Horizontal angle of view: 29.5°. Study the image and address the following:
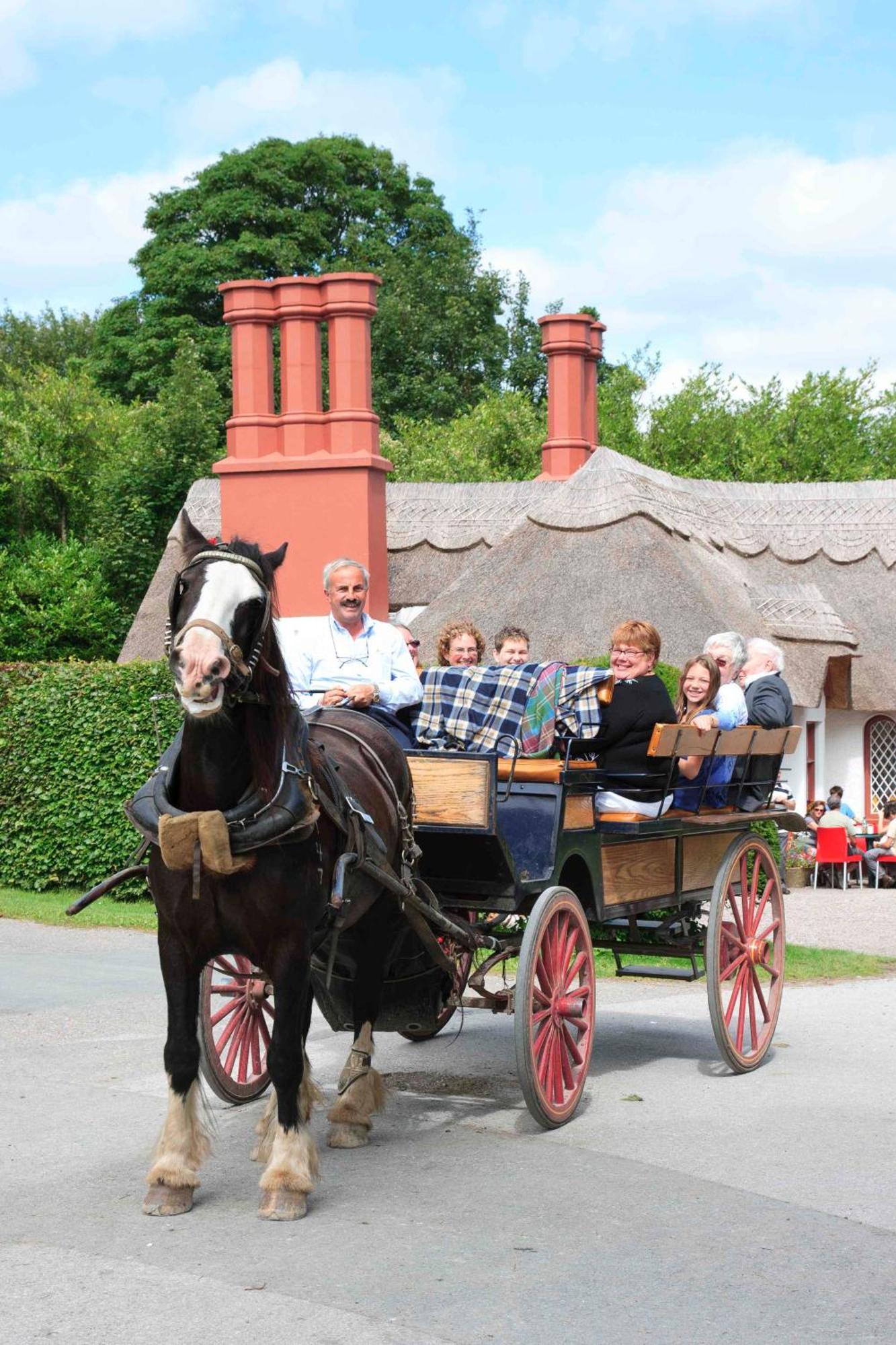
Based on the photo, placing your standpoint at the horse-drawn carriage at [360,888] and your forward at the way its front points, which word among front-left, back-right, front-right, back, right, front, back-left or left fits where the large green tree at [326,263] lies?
back-right

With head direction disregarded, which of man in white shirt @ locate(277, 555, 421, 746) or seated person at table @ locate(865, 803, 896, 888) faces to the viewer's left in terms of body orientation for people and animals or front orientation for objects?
the seated person at table

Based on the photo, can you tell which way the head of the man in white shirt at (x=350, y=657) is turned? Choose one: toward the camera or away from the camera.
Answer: toward the camera

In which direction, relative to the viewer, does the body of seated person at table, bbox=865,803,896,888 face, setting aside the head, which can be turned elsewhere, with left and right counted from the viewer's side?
facing to the left of the viewer

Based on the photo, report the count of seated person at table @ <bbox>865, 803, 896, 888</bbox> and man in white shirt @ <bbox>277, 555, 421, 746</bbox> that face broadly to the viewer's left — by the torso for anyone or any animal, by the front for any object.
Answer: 1

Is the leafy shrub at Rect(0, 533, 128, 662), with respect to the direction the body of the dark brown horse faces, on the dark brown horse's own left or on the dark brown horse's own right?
on the dark brown horse's own right

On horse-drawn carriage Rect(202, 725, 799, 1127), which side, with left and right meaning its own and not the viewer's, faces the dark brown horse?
front

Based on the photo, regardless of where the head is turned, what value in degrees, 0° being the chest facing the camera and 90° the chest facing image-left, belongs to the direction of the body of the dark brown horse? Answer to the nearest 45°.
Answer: approximately 45°

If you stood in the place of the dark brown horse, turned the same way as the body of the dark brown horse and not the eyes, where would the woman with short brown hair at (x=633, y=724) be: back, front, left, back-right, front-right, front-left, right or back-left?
back

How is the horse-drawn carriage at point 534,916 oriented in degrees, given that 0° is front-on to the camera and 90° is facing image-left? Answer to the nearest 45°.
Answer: approximately 45°

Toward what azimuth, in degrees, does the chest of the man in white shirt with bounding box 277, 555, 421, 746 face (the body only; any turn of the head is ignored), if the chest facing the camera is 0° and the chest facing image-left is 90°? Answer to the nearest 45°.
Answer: approximately 0°

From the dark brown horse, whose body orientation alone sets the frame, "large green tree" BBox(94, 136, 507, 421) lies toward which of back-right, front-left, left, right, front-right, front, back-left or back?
back-right

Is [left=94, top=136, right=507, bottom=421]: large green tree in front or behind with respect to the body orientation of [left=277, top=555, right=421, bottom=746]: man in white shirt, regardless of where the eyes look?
behind
